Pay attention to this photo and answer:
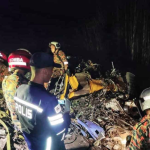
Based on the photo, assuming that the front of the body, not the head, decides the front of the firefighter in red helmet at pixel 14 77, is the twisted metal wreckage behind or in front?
in front

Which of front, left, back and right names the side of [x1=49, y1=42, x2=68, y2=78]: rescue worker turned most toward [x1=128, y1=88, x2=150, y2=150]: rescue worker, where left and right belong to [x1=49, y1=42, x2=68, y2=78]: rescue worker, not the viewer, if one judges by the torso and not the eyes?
left

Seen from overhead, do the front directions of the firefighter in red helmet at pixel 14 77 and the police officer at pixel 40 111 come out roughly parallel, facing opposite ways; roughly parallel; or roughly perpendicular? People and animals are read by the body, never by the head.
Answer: roughly parallel

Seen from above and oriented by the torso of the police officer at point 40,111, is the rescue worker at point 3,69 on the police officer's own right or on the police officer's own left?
on the police officer's own left

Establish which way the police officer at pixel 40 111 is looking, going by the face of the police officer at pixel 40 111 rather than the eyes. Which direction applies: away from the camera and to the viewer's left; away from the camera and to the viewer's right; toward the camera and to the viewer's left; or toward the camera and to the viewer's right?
away from the camera and to the viewer's right

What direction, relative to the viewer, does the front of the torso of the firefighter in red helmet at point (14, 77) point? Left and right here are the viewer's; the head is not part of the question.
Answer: facing away from the viewer and to the right of the viewer

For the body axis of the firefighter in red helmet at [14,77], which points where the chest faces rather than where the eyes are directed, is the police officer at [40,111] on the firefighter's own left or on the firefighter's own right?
on the firefighter's own right
